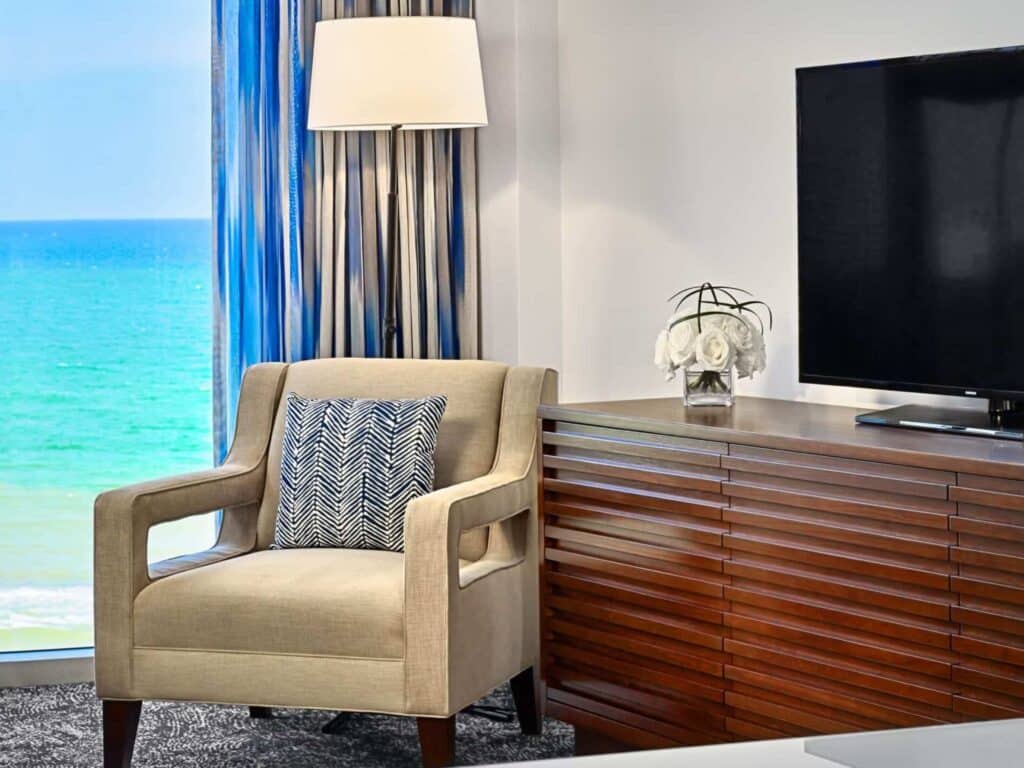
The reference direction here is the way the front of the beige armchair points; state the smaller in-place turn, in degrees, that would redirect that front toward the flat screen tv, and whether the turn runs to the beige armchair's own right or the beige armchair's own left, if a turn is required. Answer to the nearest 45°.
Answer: approximately 135° to the beige armchair's own left

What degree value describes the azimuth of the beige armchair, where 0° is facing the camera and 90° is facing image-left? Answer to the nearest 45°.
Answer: approximately 45°

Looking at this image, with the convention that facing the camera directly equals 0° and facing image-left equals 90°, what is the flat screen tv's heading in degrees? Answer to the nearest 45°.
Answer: approximately 45°

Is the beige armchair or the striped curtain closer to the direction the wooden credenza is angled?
the beige armchair

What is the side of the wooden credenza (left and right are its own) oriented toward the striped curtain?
right

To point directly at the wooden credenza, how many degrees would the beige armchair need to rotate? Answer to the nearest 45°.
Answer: approximately 90° to its left

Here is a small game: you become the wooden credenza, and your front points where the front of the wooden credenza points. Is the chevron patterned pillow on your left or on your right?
on your right
